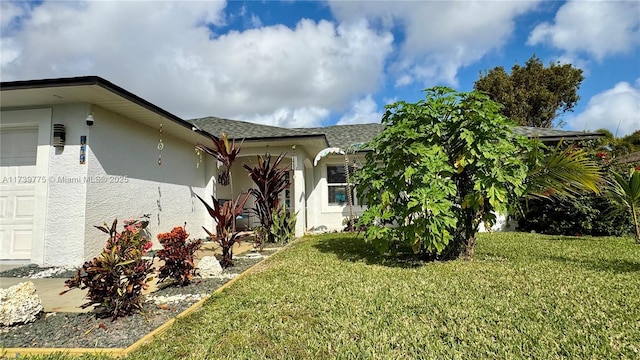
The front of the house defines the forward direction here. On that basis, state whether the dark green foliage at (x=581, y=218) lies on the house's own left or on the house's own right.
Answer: on the house's own left

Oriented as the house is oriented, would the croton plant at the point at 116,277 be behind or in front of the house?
in front

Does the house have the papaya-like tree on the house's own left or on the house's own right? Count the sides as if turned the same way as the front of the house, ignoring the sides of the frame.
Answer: on the house's own left

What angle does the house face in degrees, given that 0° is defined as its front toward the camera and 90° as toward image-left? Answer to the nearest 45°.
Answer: approximately 0°

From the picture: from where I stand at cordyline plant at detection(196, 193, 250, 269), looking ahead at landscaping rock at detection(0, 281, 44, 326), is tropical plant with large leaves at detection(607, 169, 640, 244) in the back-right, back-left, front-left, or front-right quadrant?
back-left

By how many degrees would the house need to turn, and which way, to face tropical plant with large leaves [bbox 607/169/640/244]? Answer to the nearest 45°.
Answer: approximately 90° to its left

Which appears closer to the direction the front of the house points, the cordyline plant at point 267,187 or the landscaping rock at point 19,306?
the landscaping rock
